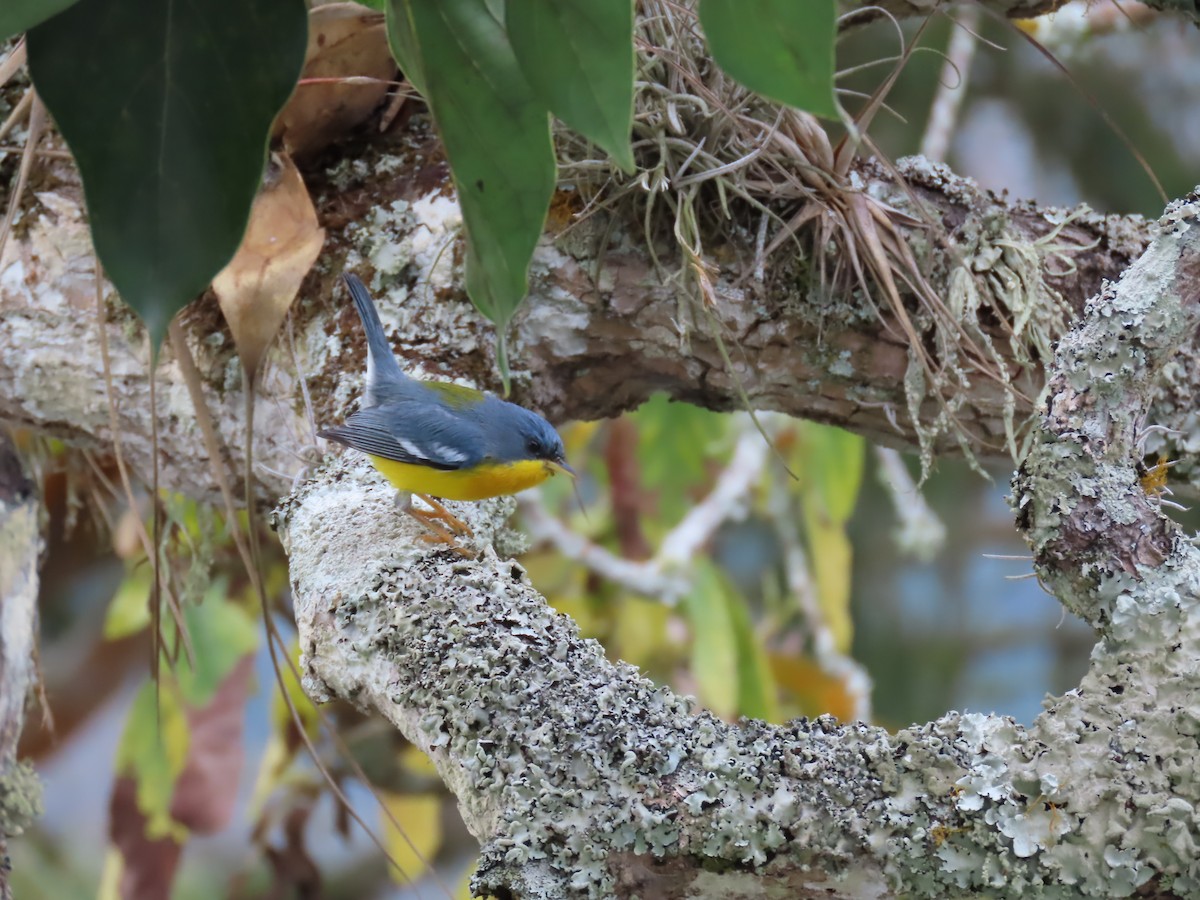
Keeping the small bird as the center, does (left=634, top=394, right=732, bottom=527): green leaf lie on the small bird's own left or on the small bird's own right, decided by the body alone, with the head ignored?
on the small bird's own left

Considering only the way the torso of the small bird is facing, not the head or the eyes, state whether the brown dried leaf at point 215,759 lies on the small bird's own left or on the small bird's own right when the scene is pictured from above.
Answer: on the small bird's own left

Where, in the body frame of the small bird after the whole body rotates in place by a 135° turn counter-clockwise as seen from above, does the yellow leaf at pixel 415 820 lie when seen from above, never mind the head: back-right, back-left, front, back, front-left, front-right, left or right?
front-right

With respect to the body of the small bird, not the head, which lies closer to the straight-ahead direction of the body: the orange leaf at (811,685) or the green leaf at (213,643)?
the orange leaf

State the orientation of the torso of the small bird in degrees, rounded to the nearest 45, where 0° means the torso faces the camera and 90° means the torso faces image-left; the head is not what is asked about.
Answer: approximately 270°

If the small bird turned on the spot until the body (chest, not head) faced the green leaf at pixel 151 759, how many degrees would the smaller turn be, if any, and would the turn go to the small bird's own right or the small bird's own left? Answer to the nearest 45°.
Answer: approximately 90° to the small bird's own left

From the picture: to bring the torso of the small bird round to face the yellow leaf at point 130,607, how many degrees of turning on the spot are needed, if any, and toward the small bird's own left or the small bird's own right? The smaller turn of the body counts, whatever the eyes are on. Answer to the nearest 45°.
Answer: approximately 90° to the small bird's own left

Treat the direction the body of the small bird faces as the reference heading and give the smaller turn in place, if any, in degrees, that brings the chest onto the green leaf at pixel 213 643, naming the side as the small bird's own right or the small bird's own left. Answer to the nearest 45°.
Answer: approximately 90° to the small bird's own left
